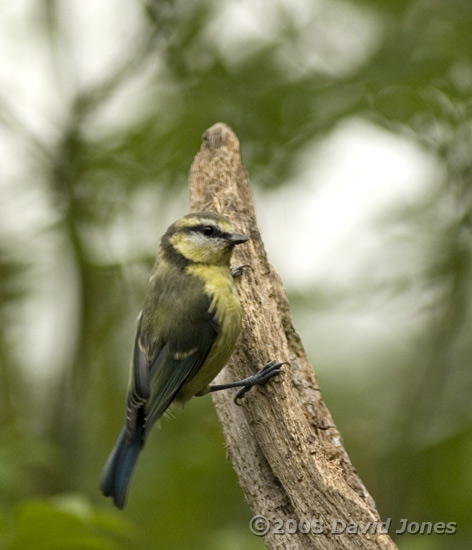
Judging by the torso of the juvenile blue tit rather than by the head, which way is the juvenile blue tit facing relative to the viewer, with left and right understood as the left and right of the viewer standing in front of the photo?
facing to the right of the viewer
